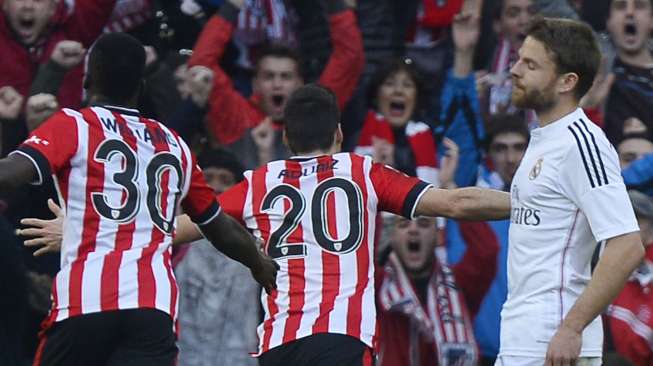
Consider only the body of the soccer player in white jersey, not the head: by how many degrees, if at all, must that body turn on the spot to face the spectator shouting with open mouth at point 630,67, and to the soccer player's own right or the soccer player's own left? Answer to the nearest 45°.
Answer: approximately 90° to the soccer player's own right

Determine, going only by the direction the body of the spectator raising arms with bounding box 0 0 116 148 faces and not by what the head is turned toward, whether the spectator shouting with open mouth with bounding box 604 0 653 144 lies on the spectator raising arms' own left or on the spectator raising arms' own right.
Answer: on the spectator raising arms' own left

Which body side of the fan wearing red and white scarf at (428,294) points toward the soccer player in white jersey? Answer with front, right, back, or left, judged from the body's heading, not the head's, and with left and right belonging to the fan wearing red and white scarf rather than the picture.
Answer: front

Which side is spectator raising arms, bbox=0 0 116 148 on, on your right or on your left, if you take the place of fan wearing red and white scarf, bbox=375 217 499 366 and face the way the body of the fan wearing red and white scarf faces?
on your right

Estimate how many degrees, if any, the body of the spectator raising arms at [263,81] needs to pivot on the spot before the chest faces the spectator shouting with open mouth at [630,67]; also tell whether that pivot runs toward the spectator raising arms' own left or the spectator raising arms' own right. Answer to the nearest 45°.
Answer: approximately 90° to the spectator raising arms' own left

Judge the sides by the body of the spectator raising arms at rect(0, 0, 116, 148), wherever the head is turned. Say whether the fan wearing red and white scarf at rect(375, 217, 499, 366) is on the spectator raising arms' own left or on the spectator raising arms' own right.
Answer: on the spectator raising arms' own left

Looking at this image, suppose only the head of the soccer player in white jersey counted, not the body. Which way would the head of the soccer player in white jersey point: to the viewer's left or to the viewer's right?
to the viewer's left

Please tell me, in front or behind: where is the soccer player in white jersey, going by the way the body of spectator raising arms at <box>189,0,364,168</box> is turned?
in front

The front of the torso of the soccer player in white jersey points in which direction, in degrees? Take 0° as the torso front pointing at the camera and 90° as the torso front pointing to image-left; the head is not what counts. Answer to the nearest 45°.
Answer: approximately 90°

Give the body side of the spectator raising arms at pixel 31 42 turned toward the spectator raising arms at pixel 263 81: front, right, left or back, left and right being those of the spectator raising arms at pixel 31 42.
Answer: left

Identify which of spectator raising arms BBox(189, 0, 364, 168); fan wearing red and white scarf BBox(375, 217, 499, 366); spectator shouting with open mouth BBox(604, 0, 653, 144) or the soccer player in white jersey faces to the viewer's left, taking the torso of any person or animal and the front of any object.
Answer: the soccer player in white jersey

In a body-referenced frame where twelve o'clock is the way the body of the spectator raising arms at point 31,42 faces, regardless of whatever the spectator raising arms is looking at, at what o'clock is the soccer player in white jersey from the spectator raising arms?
The soccer player in white jersey is roughly at 11 o'clock from the spectator raising arms.
